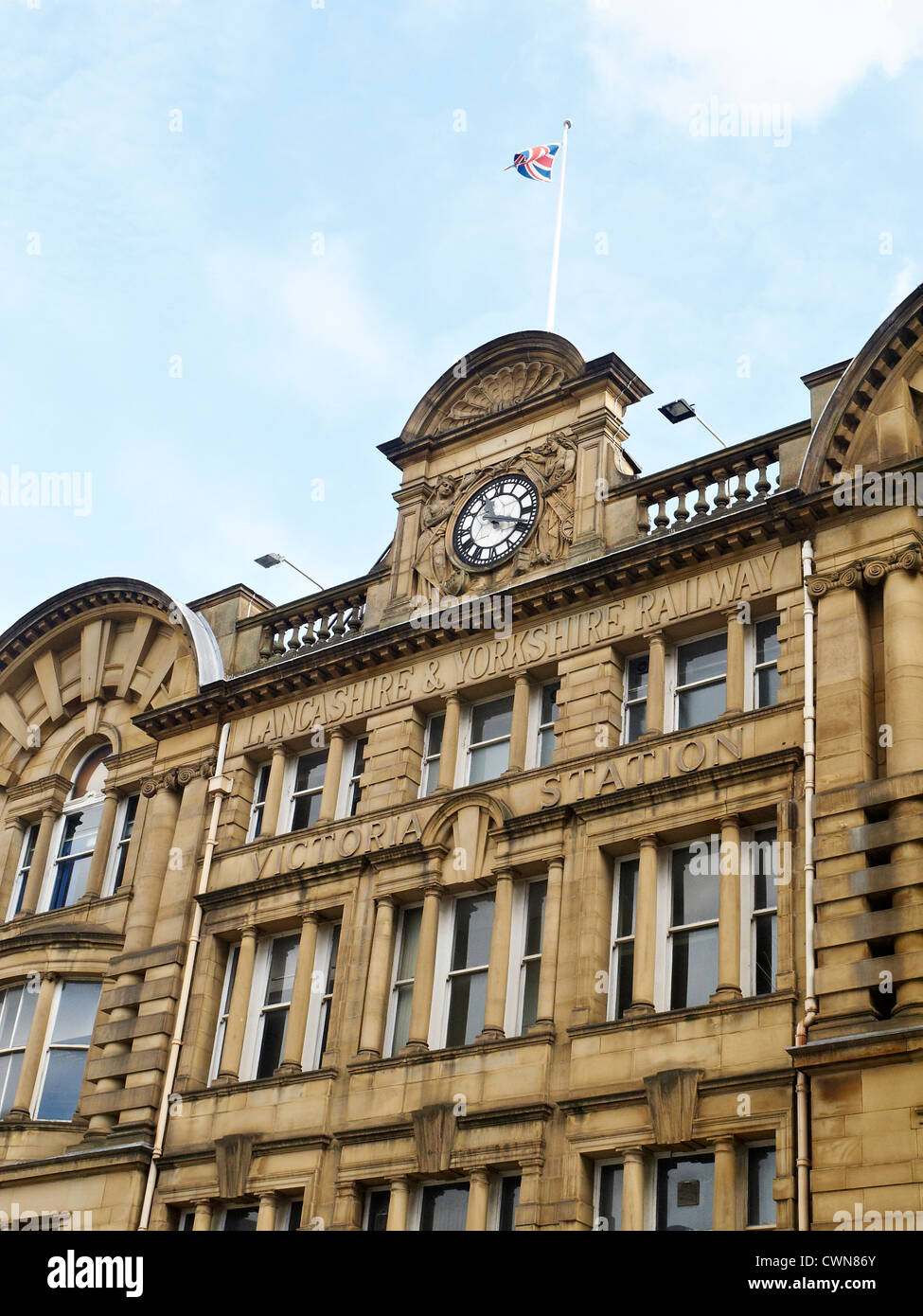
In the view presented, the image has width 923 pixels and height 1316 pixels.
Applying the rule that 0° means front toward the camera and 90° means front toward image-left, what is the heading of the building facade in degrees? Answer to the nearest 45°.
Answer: approximately 45°
